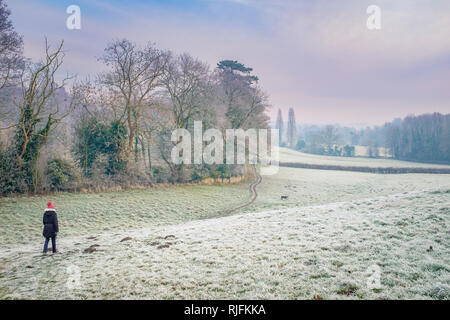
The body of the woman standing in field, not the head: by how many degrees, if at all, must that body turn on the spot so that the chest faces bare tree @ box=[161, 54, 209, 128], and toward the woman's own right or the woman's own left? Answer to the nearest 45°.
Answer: approximately 45° to the woman's own right

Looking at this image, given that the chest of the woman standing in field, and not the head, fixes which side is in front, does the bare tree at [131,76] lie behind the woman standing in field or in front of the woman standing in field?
in front

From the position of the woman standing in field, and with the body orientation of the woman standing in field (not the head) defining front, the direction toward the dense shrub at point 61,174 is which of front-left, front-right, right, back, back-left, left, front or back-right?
front

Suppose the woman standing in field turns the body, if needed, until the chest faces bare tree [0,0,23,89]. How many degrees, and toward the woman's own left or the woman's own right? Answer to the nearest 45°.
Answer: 0° — they already face it

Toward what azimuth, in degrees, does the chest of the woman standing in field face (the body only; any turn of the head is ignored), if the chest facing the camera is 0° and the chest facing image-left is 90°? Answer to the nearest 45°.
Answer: approximately 180°

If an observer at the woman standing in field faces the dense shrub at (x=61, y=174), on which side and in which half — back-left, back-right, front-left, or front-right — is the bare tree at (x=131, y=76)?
front-right
